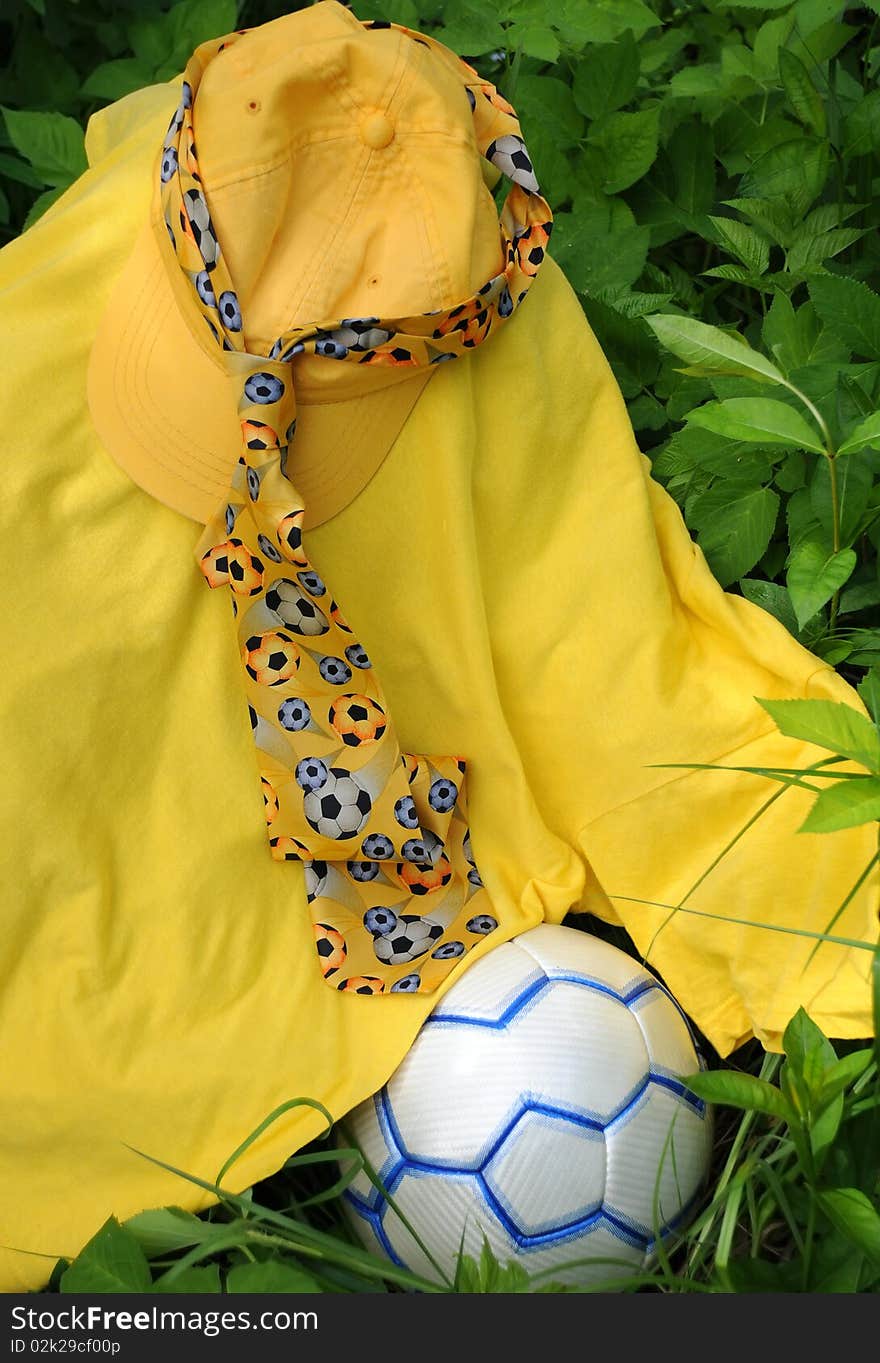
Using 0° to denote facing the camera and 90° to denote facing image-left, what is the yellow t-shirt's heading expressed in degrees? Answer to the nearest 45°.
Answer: approximately 0°

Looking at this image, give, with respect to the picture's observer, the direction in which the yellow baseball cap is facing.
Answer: facing the viewer and to the left of the viewer

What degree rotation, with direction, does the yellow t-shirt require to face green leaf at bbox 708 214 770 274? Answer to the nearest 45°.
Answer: approximately 135° to its left
